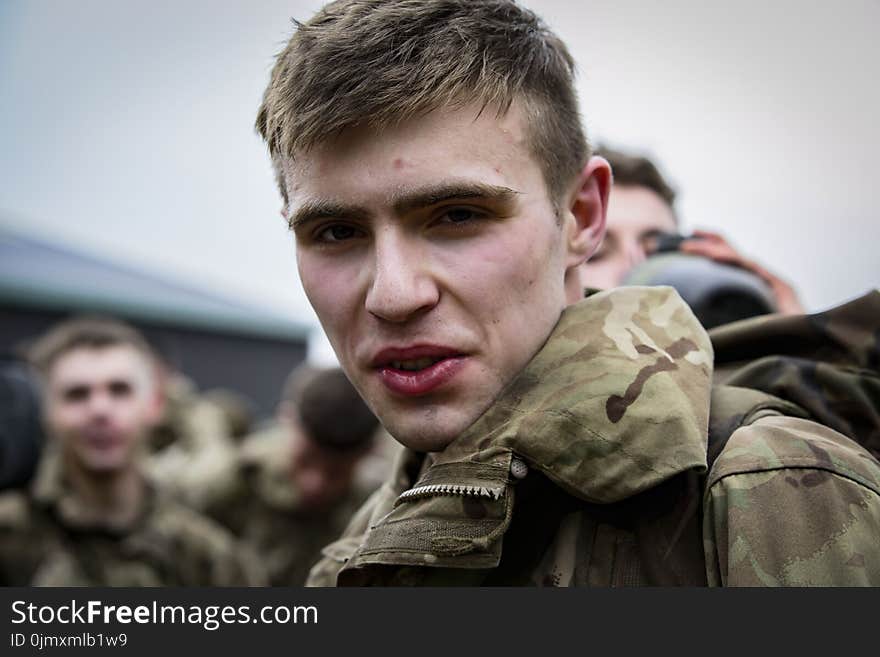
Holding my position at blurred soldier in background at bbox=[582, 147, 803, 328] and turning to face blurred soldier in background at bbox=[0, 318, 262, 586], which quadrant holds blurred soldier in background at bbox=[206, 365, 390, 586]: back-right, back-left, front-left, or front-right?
front-right

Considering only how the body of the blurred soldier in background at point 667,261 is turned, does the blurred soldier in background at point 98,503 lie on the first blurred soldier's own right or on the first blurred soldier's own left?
on the first blurred soldier's own right

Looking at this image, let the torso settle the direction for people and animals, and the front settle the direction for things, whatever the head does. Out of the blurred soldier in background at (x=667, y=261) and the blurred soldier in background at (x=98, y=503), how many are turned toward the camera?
2

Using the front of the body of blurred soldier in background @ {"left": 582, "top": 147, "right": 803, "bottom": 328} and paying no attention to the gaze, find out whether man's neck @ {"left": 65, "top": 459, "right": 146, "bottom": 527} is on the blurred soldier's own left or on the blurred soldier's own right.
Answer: on the blurred soldier's own right

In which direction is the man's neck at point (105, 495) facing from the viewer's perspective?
toward the camera

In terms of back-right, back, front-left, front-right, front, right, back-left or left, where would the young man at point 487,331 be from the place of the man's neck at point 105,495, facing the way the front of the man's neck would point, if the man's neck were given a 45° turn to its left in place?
front-right

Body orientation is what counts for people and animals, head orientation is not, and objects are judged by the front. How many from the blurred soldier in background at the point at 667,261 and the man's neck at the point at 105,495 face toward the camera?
2

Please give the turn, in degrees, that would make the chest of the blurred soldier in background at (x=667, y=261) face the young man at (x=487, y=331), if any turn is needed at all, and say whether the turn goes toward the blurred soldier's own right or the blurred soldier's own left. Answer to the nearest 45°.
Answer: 0° — they already face them

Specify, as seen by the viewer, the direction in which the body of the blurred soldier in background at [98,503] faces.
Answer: toward the camera
